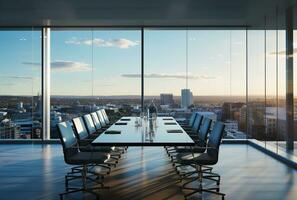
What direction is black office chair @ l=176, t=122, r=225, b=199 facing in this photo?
to the viewer's left

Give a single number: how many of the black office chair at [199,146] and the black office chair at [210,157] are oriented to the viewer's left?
2

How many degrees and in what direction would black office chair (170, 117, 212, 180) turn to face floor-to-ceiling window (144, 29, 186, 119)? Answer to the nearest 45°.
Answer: approximately 90° to its right

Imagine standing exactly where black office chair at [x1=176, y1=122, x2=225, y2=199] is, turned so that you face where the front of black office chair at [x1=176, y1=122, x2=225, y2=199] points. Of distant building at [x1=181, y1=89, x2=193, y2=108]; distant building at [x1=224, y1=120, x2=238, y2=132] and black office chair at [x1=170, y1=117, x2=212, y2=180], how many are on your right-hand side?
3

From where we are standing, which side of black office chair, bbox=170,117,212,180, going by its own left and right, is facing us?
left

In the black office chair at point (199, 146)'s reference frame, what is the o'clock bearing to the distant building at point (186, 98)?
The distant building is roughly at 3 o'clock from the black office chair.

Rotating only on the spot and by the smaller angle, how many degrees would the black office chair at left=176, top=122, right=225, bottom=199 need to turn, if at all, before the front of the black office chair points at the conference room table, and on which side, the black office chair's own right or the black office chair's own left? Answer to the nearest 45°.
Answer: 0° — it already faces it

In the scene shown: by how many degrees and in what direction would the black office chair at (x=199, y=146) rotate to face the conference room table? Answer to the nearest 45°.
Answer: approximately 45° to its right

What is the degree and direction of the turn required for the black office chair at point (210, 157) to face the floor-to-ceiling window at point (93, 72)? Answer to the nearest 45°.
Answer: approximately 45° to its right

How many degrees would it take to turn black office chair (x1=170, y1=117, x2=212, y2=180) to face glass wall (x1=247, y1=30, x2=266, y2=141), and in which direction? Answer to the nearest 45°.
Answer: approximately 90° to its right

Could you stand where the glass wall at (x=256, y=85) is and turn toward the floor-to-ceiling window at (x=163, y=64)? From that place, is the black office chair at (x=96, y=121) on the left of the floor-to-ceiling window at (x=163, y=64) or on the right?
left

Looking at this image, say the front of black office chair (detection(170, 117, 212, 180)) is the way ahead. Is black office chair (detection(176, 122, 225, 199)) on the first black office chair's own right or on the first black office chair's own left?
on the first black office chair's own left
